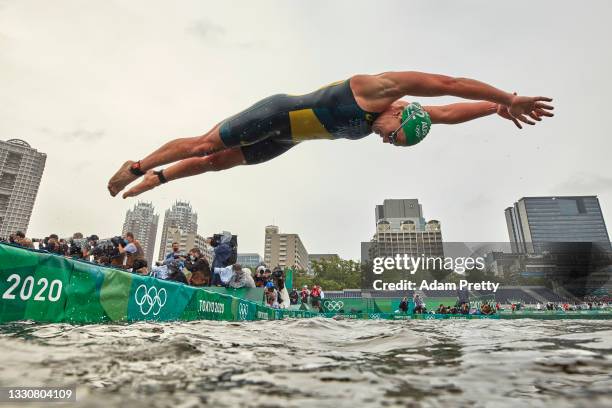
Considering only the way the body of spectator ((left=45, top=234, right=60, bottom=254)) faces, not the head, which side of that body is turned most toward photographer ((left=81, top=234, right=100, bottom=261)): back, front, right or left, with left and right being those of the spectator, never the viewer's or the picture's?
left

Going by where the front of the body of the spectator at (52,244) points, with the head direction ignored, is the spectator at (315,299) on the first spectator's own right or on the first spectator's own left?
on the first spectator's own left

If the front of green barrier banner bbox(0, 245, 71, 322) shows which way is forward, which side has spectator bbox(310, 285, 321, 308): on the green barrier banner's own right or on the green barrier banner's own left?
on the green barrier banner's own left

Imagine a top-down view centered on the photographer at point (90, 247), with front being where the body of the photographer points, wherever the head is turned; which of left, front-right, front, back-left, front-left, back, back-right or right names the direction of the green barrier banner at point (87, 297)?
front-right

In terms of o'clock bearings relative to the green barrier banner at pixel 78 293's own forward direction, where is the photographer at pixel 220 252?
The photographer is roughly at 8 o'clock from the green barrier banner.

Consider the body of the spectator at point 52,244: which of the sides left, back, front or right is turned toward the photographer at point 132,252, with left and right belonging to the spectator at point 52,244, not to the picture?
left

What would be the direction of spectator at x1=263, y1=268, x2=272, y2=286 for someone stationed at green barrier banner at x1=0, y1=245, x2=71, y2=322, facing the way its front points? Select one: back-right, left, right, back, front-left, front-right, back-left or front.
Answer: left

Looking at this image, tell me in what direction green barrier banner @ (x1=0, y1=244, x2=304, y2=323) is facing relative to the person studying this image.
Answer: facing the viewer and to the right of the viewer

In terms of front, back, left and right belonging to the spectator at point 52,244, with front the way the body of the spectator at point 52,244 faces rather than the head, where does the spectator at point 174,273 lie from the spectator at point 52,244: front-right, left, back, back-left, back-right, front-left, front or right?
left

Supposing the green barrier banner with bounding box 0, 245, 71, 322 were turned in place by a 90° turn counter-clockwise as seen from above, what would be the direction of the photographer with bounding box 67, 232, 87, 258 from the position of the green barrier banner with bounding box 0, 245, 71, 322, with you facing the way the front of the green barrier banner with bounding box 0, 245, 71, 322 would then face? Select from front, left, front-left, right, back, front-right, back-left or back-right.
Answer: front-left

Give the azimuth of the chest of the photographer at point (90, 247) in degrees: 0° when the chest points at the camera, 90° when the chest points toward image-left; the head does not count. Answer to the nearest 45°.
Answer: approximately 315°

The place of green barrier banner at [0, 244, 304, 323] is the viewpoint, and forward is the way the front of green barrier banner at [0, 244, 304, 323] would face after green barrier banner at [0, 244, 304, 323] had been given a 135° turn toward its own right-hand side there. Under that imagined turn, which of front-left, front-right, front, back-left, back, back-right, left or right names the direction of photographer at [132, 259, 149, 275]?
right
